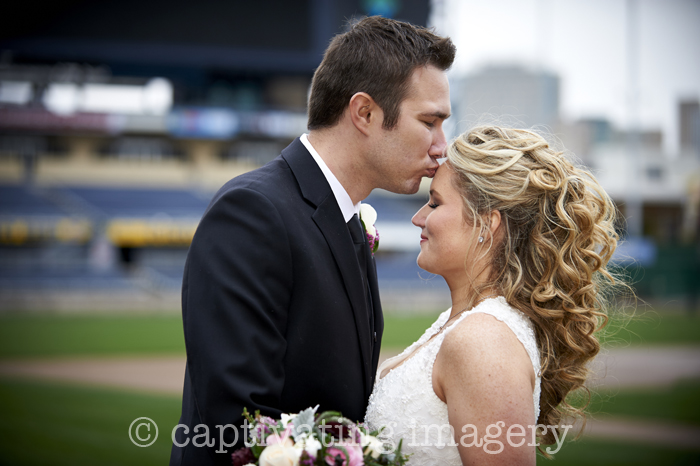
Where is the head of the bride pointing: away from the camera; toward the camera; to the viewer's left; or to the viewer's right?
to the viewer's left

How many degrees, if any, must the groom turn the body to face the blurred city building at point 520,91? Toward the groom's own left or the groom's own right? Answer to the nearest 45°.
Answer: approximately 90° to the groom's own left

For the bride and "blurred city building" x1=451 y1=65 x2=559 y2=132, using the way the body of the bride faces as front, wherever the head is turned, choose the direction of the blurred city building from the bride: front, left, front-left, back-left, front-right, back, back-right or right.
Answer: right

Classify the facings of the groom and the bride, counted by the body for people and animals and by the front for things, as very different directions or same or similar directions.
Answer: very different directions

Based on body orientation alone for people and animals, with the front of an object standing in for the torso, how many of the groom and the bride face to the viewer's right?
1

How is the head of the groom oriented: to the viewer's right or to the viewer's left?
to the viewer's right

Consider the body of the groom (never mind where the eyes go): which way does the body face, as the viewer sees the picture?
to the viewer's right

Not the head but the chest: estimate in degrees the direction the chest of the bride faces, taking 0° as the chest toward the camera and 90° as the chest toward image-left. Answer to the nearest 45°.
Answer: approximately 90°
